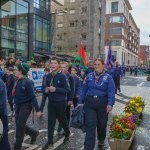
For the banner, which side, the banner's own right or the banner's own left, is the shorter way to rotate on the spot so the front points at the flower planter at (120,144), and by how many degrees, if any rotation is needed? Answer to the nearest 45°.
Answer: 0° — it already faces it

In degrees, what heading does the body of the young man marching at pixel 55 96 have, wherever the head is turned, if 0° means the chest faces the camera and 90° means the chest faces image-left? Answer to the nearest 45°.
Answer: approximately 45°

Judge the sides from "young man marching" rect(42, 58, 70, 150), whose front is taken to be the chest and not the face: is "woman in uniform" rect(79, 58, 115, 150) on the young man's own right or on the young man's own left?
on the young man's own left

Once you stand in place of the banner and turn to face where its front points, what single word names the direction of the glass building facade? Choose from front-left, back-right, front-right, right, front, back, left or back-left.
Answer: back

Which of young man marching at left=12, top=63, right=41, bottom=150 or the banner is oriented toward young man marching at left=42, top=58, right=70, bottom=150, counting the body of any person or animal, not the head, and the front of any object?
the banner
